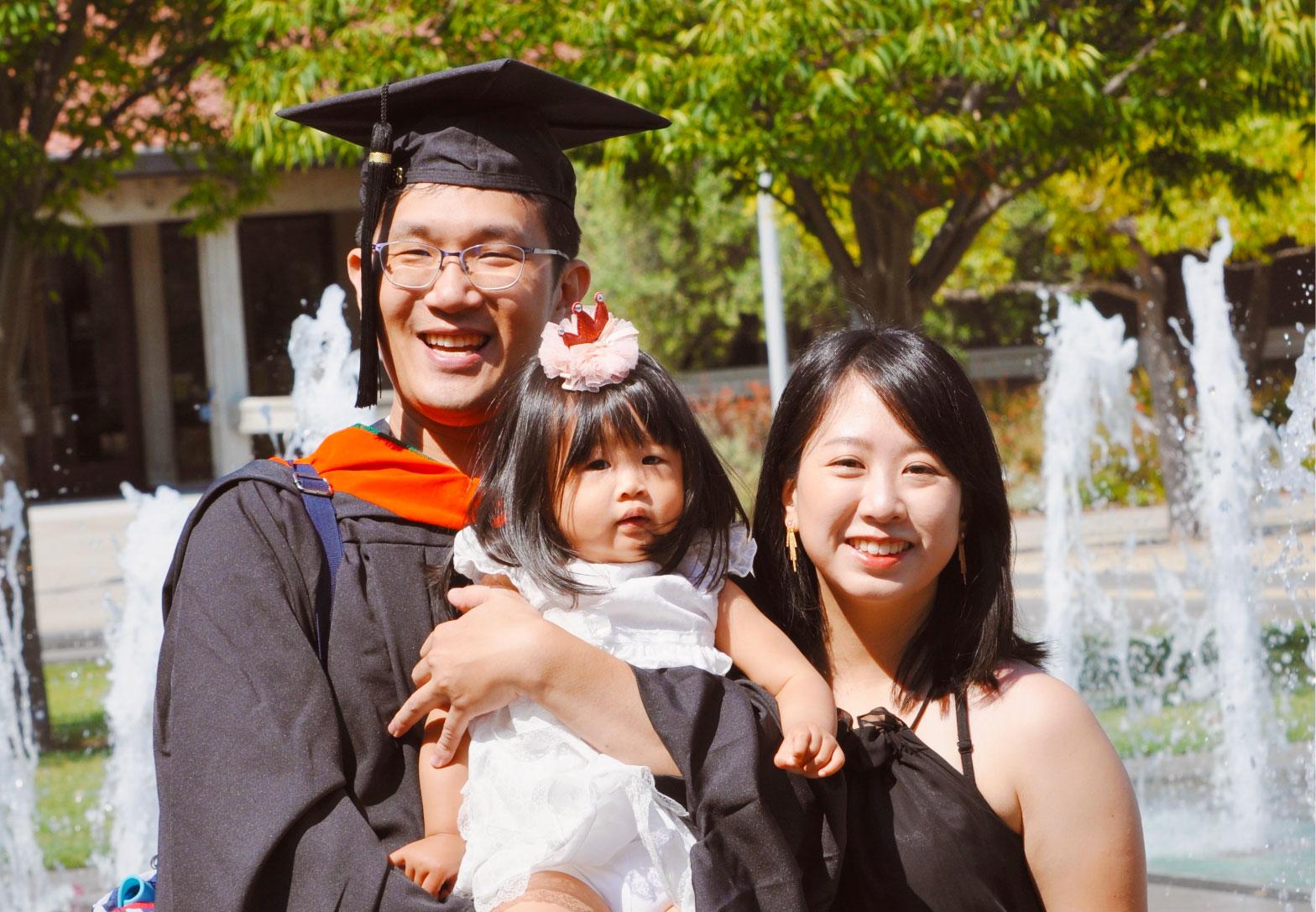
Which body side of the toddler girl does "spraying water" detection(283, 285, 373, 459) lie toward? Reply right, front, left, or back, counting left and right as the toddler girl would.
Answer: back

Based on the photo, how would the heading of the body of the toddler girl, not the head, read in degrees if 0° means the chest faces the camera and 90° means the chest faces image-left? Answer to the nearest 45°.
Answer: approximately 0°

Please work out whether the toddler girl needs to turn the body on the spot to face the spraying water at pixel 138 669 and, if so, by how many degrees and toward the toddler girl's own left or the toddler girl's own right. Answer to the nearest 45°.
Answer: approximately 180°

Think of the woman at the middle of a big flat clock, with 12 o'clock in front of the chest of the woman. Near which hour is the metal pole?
The metal pole is roughly at 6 o'clock from the woman.

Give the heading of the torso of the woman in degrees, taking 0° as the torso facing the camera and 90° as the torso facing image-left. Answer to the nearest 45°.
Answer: approximately 0°

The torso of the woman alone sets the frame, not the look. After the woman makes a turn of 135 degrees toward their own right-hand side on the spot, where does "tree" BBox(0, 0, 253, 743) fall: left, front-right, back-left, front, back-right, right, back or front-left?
front

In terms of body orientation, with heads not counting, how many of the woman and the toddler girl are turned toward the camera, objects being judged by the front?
2

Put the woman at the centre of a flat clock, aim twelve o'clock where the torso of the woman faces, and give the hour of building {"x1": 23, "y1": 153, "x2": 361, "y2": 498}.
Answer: The building is roughly at 5 o'clock from the woman.
